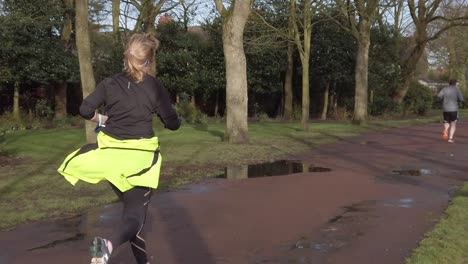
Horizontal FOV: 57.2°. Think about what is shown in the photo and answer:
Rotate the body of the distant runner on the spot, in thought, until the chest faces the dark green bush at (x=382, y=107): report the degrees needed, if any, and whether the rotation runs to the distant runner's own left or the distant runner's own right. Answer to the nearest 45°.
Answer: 0° — they already face it

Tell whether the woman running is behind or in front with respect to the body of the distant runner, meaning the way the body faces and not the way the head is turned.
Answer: behind

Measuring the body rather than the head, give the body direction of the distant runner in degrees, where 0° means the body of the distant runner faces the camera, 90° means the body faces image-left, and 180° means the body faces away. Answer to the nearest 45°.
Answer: approximately 180°

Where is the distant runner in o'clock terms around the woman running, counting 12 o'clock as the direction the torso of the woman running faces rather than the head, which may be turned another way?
The distant runner is roughly at 12 o'clock from the woman running.

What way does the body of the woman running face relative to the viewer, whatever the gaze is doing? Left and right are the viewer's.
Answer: facing away from the viewer and to the right of the viewer
